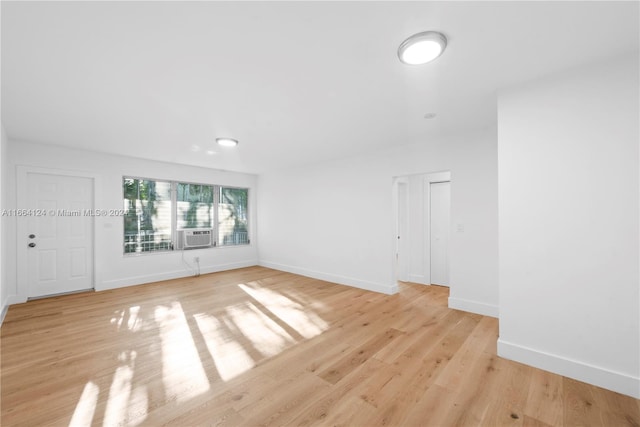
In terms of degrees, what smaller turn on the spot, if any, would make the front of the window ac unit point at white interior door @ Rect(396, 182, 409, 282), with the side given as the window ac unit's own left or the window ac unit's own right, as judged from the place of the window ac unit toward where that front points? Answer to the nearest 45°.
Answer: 0° — it already faces it

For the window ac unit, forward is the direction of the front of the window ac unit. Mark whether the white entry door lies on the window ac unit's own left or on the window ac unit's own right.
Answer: on the window ac unit's own right

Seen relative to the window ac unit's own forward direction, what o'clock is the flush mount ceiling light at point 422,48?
The flush mount ceiling light is roughly at 1 o'clock from the window ac unit.

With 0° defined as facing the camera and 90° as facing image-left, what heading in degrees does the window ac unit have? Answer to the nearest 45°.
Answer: approximately 315°
